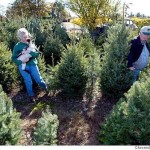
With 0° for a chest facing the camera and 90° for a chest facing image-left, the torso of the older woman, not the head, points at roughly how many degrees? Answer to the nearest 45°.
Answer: approximately 315°

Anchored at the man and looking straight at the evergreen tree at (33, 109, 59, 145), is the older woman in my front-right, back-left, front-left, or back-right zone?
front-right

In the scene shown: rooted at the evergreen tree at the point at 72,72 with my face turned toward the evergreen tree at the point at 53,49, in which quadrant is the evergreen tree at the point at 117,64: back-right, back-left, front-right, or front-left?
back-right

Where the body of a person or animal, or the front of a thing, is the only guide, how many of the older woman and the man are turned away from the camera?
0

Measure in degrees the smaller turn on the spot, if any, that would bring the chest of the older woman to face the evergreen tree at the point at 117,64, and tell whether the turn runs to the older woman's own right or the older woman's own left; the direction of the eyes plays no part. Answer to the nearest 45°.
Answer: approximately 45° to the older woman's own left

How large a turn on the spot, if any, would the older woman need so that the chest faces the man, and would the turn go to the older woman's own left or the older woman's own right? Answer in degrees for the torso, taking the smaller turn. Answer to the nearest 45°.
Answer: approximately 45° to the older woman's own left

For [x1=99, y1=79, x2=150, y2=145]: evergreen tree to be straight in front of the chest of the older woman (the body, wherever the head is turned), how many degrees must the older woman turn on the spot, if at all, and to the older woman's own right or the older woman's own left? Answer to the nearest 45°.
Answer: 0° — they already face it

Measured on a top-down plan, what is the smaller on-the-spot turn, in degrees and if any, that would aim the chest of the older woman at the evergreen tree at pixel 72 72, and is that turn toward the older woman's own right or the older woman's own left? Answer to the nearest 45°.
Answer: approximately 45° to the older woman's own left

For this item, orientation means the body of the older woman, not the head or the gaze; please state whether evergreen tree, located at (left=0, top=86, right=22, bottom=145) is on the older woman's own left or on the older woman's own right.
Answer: on the older woman's own right
